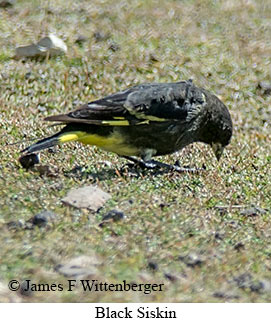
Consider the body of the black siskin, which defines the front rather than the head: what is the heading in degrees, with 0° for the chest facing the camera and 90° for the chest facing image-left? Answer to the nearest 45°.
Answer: approximately 270°

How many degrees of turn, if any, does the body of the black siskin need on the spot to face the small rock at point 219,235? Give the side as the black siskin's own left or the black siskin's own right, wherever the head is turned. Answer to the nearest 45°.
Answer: approximately 90° to the black siskin's own right

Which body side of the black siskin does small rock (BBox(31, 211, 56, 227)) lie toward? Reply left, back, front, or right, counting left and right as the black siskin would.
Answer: right

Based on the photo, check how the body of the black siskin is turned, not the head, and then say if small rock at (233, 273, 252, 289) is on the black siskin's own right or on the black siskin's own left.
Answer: on the black siskin's own right

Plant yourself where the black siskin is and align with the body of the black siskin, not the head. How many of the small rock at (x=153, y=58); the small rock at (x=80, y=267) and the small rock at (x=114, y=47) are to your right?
1

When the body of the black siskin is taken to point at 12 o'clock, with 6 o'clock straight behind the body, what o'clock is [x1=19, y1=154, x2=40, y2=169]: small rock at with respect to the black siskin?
The small rock is roughly at 5 o'clock from the black siskin.

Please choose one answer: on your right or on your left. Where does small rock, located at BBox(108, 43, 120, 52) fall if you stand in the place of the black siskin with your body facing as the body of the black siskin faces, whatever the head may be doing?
on your left

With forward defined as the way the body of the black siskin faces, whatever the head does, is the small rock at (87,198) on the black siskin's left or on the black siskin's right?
on the black siskin's right

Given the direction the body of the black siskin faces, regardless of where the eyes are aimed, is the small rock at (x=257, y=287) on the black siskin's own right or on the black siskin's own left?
on the black siskin's own right

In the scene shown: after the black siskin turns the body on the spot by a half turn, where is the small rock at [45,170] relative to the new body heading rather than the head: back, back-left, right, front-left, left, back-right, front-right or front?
front-left

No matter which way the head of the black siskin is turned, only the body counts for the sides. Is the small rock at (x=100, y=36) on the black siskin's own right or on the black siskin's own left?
on the black siskin's own left
